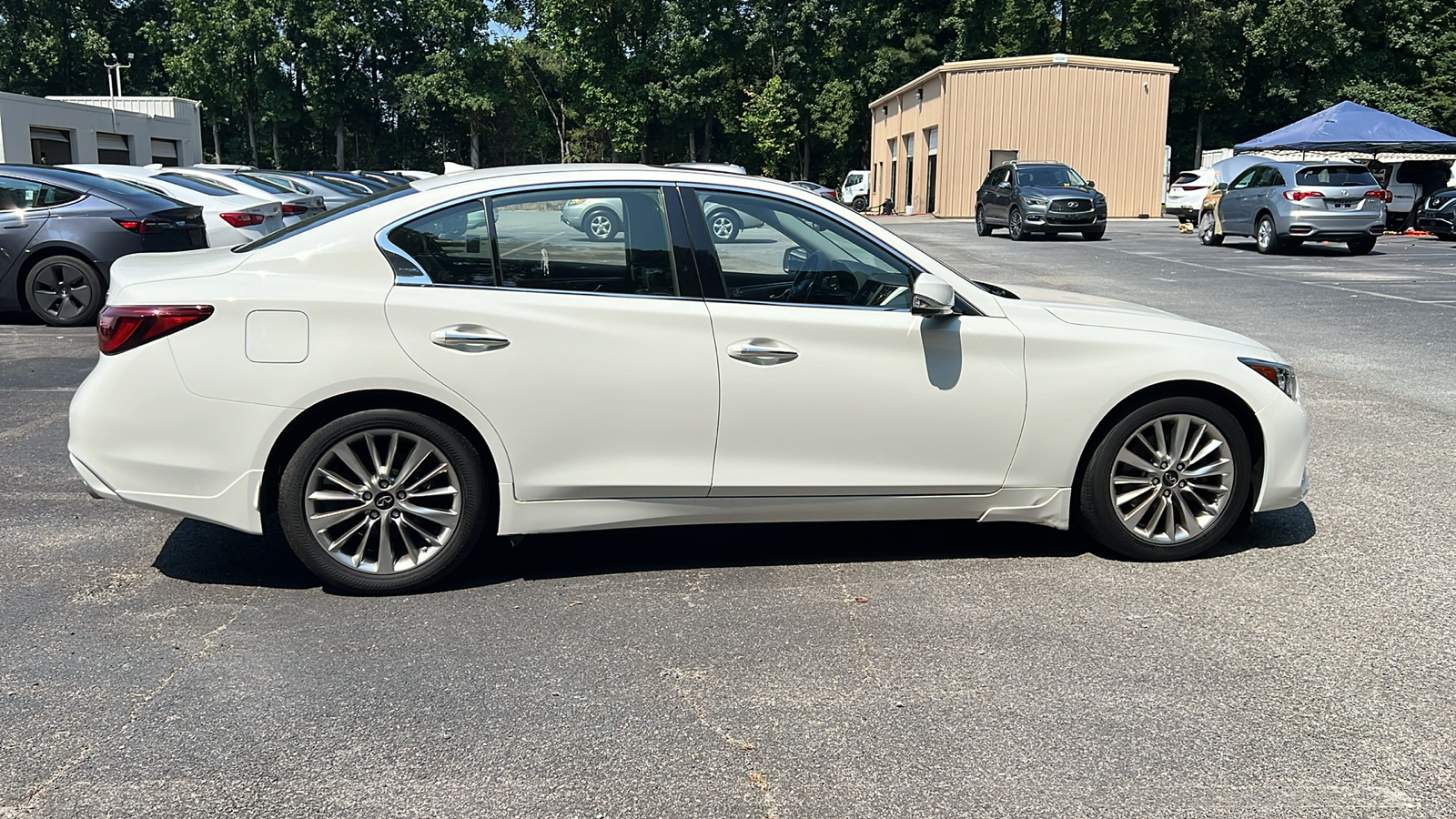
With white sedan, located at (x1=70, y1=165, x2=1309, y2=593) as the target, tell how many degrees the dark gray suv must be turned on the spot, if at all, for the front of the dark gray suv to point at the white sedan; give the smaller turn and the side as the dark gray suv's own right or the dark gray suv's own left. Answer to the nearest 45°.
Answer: approximately 45° to the dark gray suv's own right

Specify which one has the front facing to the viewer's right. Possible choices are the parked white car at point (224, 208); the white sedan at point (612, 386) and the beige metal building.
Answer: the white sedan

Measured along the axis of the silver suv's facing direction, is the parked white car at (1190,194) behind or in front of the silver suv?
in front

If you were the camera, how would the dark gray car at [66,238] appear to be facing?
facing to the left of the viewer

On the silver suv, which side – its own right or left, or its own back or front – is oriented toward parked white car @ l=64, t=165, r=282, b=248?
left

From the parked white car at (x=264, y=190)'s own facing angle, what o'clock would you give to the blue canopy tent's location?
The blue canopy tent is roughly at 4 o'clock from the parked white car.

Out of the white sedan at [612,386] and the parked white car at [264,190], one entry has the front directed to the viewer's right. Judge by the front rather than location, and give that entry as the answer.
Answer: the white sedan

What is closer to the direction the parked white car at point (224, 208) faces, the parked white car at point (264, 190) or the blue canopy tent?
the parked white car

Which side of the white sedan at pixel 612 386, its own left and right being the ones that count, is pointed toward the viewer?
right

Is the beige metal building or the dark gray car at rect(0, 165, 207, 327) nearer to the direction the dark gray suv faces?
the dark gray car

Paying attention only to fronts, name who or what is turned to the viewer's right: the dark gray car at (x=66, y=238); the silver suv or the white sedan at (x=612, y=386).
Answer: the white sedan

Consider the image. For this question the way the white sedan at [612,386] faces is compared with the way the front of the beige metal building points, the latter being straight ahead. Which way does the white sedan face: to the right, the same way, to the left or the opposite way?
the opposite way
